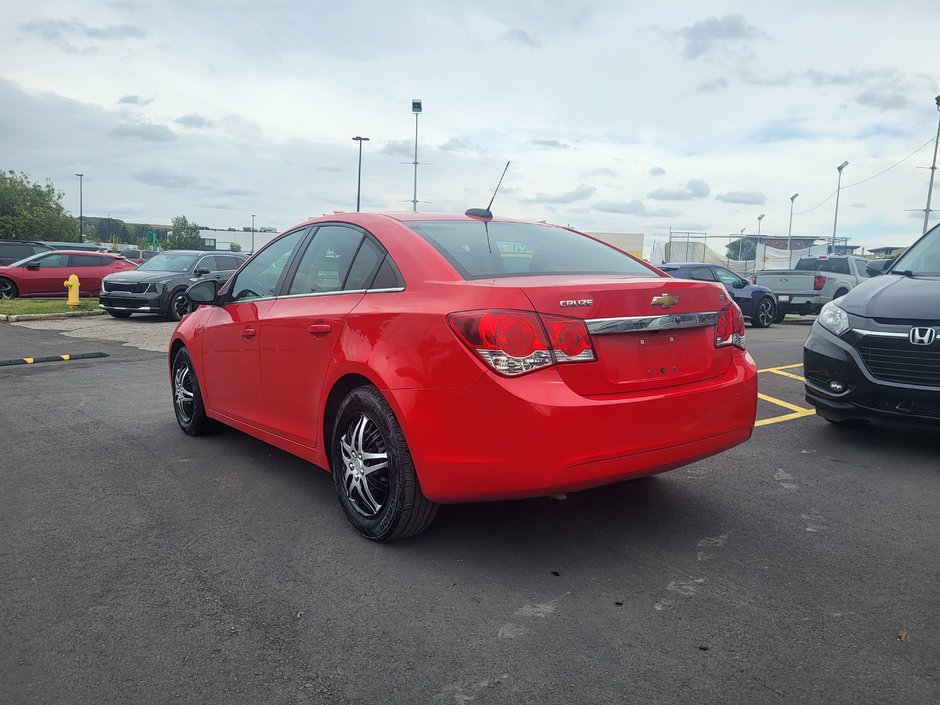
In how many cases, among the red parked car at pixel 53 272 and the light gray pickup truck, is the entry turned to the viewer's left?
1

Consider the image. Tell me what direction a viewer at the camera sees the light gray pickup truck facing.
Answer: facing away from the viewer and to the right of the viewer

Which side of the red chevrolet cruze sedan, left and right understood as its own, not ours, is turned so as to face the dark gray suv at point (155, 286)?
front

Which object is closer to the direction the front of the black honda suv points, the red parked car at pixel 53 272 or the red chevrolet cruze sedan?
the red chevrolet cruze sedan

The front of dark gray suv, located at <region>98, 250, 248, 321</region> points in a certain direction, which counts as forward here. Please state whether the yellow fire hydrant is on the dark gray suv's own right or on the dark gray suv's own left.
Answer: on the dark gray suv's own right

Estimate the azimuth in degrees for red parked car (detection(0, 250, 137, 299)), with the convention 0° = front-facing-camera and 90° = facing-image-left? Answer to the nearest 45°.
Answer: approximately 90°

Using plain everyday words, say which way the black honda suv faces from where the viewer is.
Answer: facing the viewer and to the left of the viewer

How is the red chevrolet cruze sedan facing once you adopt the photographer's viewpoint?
facing away from the viewer and to the left of the viewer
